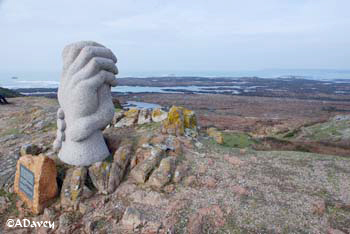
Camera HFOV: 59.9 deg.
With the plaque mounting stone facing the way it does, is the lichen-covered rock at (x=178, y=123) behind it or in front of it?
behind

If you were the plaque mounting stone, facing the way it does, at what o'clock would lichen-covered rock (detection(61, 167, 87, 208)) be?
The lichen-covered rock is roughly at 8 o'clock from the plaque mounting stone.

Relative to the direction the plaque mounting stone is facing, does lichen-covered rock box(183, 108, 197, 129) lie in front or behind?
behind

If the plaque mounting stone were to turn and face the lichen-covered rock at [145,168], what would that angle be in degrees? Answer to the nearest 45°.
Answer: approximately 135° to its left

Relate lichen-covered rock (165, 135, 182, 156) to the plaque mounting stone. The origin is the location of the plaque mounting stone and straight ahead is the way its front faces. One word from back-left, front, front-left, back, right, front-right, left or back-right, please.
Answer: back-left

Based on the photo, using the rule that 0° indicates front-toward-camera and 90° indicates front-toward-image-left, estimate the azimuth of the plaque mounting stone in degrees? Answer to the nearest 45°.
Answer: approximately 45°

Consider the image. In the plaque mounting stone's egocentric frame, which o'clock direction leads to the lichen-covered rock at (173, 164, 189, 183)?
The lichen-covered rock is roughly at 8 o'clock from the plaque mounting stone.

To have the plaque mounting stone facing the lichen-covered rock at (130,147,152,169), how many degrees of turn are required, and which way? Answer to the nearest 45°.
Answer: approximately 135° to its left

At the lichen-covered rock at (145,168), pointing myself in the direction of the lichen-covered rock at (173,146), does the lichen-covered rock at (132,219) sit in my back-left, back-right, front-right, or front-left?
back-right

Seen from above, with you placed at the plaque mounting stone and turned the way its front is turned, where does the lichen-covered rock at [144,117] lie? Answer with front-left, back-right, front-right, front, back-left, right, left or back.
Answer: back

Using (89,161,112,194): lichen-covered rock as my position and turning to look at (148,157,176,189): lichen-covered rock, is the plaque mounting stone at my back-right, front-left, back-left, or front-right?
back-right

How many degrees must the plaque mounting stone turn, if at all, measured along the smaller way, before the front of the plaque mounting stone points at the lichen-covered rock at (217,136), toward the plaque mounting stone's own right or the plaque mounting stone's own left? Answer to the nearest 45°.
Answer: approximately 135° to the plaque mounting stone's own left

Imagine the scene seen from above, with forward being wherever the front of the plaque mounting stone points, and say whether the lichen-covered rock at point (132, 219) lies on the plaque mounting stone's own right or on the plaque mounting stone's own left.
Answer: on the plaque mounting stone's own left

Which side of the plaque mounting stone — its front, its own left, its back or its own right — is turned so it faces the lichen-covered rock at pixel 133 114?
back
